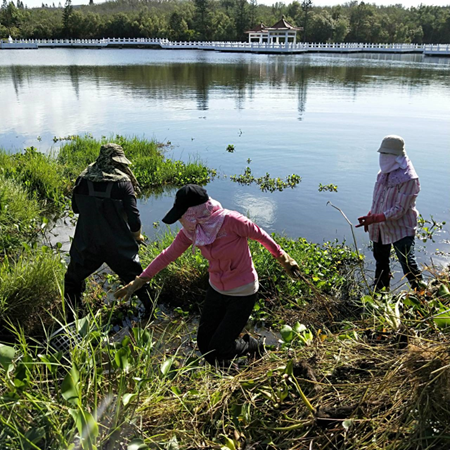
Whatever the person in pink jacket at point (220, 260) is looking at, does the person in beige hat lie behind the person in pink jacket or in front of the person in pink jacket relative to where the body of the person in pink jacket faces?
behind

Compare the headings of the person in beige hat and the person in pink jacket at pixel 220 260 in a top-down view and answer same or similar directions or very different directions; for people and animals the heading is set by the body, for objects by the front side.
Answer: same or similar directions

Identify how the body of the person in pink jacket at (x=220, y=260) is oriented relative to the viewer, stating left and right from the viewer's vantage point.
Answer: facing the viewer and to the left of the viewer

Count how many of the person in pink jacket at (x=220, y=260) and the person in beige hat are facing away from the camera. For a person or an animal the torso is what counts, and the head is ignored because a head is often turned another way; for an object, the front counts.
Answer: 0

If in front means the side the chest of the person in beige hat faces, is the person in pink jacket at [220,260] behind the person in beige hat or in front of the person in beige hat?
in front
